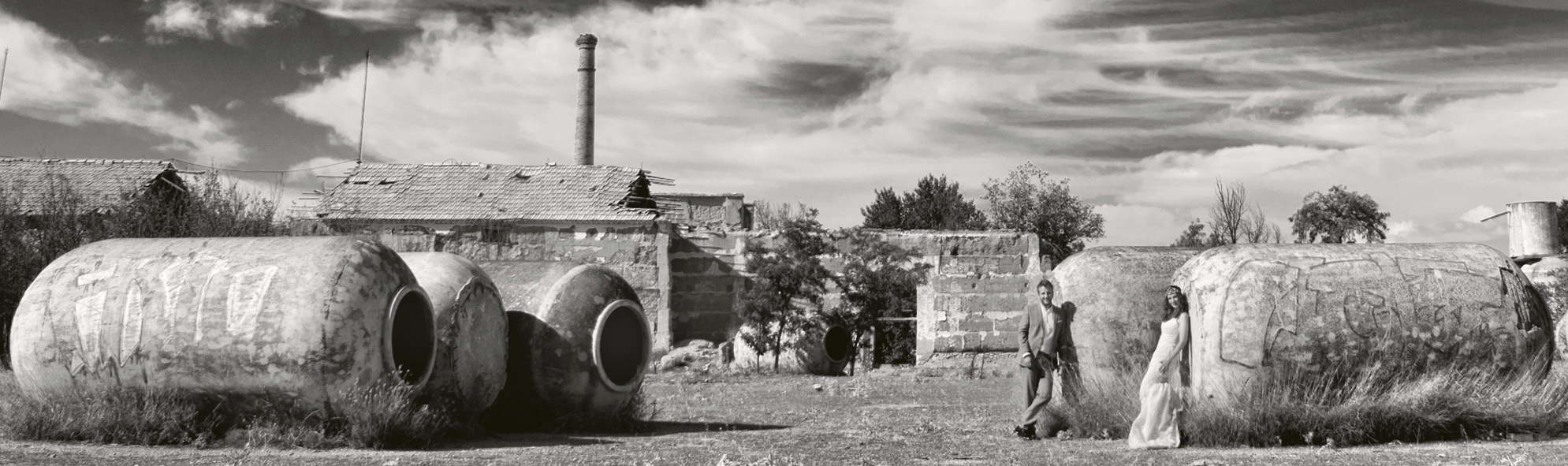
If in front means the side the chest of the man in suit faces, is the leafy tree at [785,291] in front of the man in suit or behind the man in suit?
behind

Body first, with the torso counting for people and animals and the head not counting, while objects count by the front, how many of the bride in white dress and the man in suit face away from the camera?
0

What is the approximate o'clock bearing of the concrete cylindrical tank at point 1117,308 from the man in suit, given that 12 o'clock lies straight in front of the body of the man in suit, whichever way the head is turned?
The concrete cylindrical tank is roughly at 8 o'clock from the man in suit.

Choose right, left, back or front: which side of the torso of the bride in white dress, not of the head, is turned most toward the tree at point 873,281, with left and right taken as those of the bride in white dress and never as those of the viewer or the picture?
right

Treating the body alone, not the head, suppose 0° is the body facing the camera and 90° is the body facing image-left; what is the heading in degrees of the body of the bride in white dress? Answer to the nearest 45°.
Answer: approximately 45°

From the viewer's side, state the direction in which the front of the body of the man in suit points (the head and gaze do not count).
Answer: toward the camera
